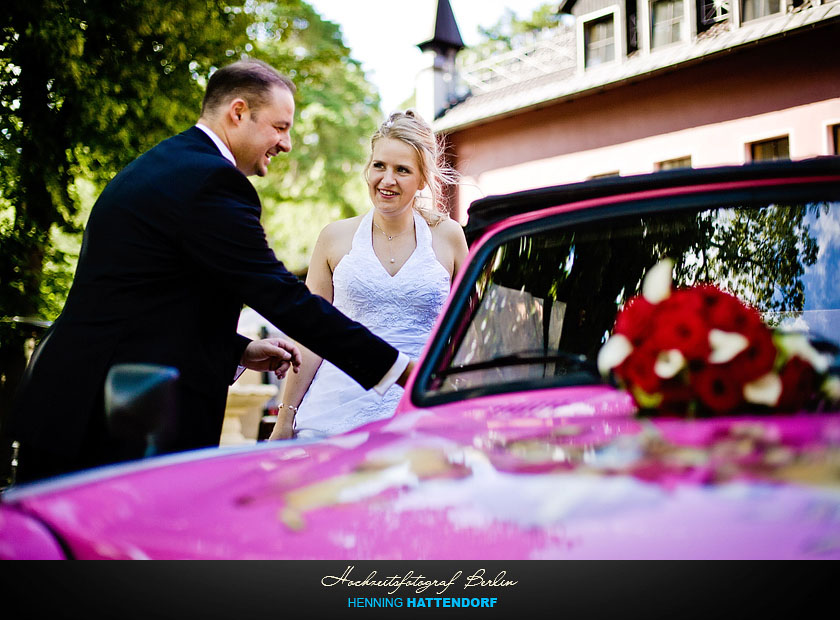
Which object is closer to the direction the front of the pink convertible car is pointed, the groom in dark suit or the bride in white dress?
the groom in dark suit

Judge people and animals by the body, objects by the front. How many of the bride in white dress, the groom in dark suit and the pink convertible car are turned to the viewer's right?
1

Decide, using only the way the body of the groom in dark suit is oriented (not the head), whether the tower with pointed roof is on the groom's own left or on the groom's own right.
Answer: on the groom's own left

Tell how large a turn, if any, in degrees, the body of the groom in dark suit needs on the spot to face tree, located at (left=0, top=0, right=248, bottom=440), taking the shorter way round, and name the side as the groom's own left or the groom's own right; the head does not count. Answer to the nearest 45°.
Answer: approximately 90° to the groom's own left

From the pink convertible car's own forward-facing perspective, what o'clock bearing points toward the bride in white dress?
The bride in white dress is roughly at 4 o'clock from the pink convertible car.

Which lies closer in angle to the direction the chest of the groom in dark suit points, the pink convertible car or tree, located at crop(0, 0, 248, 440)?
the pink convertible car

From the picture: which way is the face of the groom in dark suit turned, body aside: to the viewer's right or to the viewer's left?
to the viewer's right

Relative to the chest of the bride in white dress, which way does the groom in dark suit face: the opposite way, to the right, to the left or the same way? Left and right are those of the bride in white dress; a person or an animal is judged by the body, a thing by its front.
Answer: to the left

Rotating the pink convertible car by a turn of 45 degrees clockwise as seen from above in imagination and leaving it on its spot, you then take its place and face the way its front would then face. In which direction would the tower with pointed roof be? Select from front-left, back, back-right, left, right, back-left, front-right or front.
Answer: right

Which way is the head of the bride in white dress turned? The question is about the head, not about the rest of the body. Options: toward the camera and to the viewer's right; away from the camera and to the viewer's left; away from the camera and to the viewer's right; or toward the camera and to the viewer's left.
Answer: toward the camera and to the viewer's left

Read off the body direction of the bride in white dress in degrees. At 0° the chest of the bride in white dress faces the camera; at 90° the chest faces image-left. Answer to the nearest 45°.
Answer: approximately 0°

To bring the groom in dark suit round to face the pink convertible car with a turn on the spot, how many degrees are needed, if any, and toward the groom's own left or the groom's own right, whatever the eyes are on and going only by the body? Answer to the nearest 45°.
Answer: approximately 45° to the groom's own right

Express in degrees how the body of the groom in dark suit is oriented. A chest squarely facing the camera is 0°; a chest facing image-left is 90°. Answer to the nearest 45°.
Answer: approximately 270°

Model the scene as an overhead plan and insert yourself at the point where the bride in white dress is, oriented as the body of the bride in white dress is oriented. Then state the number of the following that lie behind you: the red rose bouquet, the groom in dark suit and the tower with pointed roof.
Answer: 1

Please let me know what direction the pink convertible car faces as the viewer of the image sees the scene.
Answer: facing the viewer and to the left of the viewer
